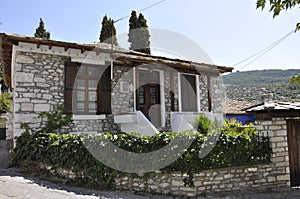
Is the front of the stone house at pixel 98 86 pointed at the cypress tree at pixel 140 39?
no

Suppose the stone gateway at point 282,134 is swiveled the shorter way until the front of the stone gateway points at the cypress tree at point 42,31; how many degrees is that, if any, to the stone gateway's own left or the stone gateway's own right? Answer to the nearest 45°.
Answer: approximately 135° to the stone gateway's own right

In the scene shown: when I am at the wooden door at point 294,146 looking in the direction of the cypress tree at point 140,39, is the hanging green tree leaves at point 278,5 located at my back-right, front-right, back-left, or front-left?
back-left

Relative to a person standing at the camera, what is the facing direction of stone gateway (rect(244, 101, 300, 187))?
facing the viewer

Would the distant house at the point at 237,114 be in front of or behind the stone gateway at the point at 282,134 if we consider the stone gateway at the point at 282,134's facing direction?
behind

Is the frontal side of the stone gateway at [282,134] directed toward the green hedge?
no

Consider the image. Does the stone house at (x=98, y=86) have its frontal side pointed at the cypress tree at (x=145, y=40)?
no

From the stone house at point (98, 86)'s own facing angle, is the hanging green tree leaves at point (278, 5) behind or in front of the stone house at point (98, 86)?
in front

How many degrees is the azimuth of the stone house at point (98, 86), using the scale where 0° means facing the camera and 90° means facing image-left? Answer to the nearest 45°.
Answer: approximately 315°

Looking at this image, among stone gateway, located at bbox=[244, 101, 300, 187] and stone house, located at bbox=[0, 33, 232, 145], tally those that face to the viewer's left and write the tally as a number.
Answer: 0

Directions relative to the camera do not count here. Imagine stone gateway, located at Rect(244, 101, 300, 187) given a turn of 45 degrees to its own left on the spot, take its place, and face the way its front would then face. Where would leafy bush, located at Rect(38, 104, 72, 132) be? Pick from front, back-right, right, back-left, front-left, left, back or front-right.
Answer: back-right

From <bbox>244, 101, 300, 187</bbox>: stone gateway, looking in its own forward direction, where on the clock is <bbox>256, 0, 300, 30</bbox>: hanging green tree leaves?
The hanging green tree leaves is roughly at 12 o'clock from the stone gateway.

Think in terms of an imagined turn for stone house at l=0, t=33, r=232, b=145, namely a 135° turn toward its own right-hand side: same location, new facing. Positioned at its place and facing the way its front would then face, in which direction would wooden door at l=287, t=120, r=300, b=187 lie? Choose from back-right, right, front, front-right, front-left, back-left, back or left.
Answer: back-left

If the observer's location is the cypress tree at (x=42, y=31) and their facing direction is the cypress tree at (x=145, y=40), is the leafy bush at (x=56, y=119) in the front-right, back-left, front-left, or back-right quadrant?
front-right

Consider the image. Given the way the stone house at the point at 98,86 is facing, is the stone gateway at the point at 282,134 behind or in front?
in front
